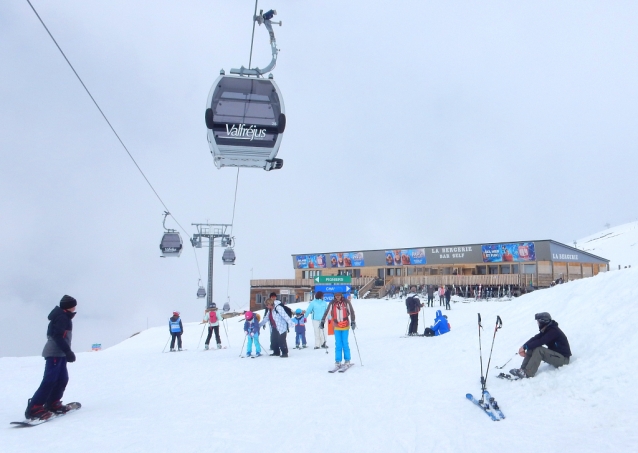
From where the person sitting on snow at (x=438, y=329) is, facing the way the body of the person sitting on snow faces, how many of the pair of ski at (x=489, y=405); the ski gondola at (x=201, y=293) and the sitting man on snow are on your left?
2

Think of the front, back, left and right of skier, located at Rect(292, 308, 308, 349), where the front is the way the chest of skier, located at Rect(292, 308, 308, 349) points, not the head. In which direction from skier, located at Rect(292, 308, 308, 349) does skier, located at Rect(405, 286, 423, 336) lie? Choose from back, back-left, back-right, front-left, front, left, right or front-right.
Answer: left

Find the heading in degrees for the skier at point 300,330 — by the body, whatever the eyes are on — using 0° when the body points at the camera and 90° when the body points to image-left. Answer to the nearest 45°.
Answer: approximately 0°

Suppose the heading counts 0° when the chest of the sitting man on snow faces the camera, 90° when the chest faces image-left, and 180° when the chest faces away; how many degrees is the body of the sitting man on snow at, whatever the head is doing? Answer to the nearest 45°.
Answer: approximately 90°

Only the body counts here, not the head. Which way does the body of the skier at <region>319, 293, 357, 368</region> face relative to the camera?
toward the camera

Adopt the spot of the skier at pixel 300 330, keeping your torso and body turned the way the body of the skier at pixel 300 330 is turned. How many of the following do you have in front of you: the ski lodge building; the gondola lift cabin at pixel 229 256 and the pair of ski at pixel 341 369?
1

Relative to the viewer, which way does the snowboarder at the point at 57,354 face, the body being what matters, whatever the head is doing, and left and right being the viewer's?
facing to the right of the viewer

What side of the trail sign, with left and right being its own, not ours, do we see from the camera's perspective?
front
